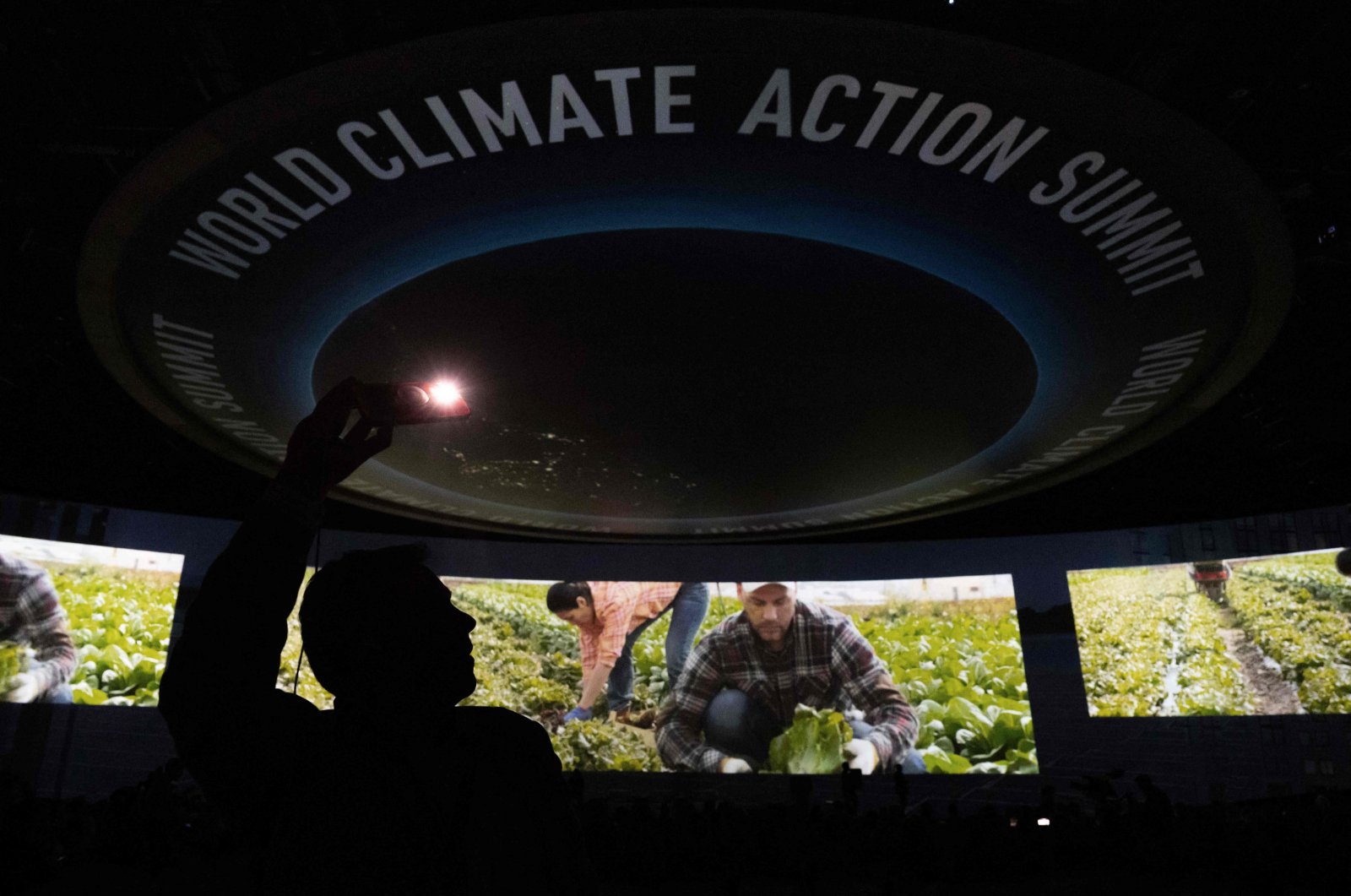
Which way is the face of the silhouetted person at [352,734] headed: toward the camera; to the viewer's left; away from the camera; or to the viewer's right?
to the viewer's right

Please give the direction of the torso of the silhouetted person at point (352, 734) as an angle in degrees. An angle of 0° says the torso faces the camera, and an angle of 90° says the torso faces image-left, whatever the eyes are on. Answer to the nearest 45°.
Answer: approximately 315°

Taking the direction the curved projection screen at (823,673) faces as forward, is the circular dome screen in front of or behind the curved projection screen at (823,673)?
in front

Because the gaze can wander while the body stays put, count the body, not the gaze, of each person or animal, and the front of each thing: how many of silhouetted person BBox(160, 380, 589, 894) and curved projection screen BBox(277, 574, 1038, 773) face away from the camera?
0

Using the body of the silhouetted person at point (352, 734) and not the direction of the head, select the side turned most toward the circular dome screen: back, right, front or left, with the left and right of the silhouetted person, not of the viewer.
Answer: left

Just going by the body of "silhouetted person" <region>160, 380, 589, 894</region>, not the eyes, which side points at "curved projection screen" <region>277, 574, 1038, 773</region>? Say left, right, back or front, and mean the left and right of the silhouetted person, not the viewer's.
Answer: left

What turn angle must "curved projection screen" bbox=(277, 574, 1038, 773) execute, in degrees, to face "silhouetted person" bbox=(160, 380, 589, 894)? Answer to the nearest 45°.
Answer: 0° — it already faces them
